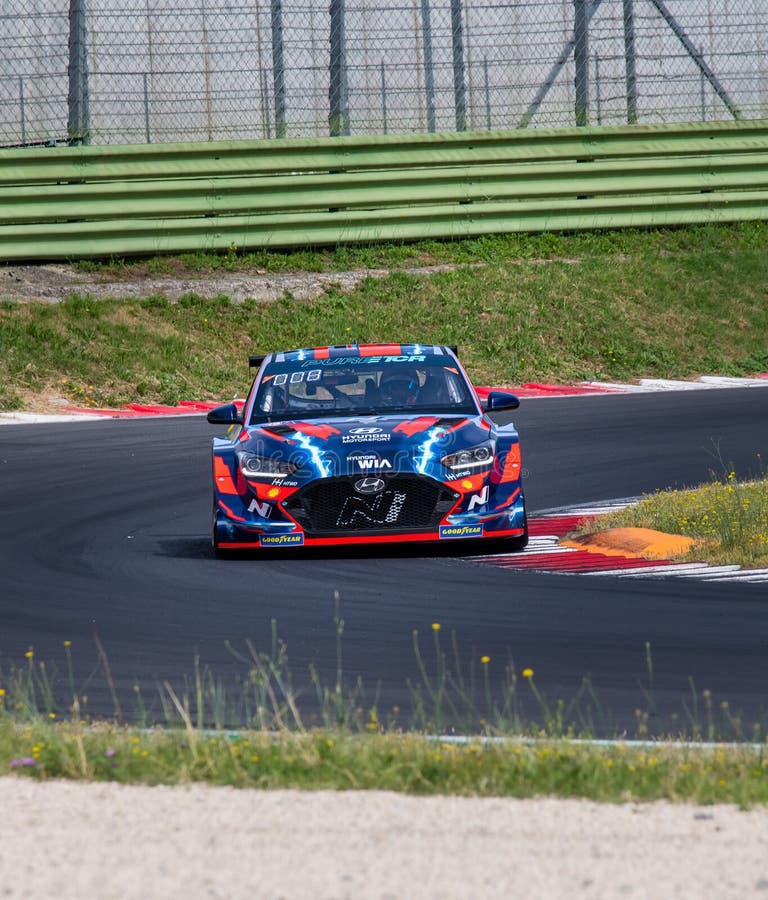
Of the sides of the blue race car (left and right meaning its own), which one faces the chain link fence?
back

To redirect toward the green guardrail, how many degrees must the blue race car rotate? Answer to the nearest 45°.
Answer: approximately 180°

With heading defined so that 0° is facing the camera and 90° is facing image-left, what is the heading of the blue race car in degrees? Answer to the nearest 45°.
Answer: approximately 0°
